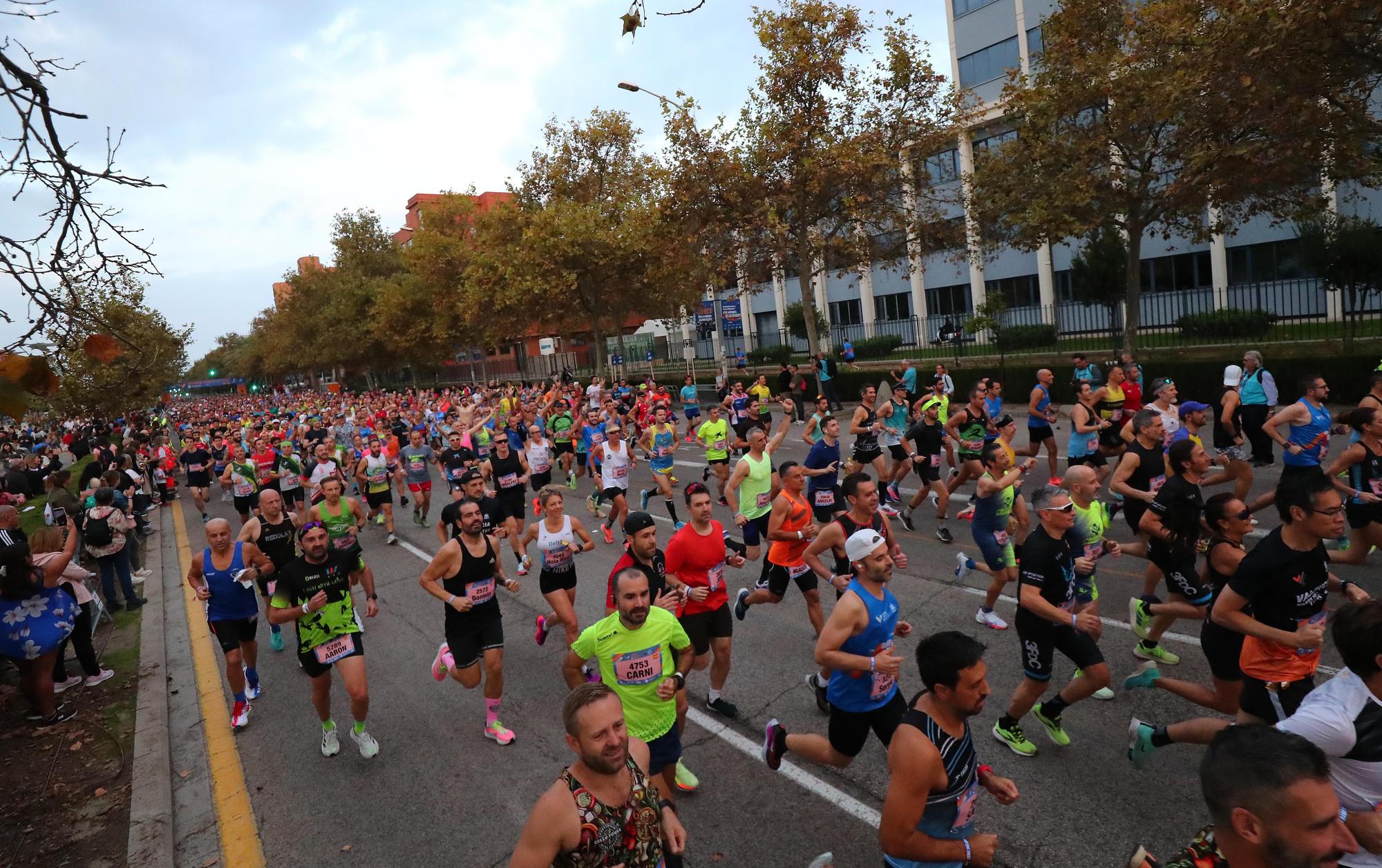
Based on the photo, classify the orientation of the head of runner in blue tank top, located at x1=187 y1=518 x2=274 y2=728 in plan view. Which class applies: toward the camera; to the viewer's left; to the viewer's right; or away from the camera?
toward the camera

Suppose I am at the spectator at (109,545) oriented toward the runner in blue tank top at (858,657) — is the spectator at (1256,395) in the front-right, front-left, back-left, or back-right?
front-left

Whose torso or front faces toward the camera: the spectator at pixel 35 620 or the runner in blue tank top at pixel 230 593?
the runner in blue tank top

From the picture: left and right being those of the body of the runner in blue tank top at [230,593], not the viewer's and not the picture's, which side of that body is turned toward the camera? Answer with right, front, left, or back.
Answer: front

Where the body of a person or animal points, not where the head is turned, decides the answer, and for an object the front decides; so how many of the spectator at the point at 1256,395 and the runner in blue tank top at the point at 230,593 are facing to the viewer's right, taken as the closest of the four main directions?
0

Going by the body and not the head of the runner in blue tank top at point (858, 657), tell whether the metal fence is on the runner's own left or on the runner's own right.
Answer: on the runner's own left

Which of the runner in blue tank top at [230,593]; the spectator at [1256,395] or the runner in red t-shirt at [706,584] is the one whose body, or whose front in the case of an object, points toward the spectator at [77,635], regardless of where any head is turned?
the spectator at [1256,395]

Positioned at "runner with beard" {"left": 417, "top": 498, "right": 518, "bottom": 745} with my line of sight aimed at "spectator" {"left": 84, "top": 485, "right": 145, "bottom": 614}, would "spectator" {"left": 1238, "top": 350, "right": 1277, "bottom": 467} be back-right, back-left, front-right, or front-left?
back-right

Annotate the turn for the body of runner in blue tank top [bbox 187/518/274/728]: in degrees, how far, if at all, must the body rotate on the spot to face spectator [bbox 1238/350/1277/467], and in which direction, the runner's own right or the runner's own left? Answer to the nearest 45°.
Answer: approximately 90° to the runner's own left

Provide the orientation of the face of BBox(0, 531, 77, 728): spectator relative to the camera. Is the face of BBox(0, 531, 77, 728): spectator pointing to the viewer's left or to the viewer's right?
to the viewer's right

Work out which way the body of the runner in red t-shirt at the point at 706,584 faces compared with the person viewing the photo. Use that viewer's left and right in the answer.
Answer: facing the viewer and to the right of the viewer

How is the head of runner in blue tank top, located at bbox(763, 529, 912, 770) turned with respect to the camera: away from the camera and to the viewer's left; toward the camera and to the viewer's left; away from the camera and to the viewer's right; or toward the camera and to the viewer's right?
toward the camera and to the viewer's right

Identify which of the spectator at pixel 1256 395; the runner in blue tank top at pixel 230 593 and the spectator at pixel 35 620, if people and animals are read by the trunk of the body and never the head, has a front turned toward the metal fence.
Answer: the spectator at pixel 35 620

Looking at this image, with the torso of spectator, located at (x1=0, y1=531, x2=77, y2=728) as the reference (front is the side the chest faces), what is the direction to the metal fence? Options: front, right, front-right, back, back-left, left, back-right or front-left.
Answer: front

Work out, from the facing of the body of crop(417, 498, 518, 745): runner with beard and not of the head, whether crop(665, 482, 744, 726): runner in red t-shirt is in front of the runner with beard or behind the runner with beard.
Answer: in front

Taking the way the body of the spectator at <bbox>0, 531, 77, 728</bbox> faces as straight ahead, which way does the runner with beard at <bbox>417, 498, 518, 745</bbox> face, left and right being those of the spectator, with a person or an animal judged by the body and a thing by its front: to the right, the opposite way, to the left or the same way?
to the right

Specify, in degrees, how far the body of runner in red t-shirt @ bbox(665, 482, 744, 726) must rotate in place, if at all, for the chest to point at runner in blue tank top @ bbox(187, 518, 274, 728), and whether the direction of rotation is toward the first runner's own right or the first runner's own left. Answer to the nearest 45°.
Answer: approximately 135° to the first runner's own right
